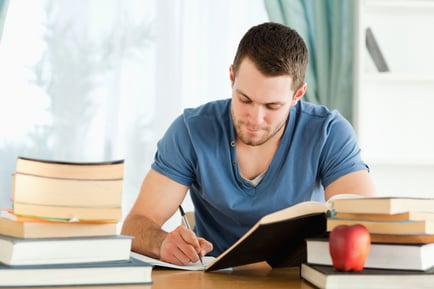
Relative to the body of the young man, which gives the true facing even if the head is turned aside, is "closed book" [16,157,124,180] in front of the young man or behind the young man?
in front

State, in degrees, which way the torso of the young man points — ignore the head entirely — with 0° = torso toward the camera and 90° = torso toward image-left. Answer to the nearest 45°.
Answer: approximately 0°

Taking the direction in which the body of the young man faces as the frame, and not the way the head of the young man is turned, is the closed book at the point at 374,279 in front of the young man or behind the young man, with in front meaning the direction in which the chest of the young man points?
in front

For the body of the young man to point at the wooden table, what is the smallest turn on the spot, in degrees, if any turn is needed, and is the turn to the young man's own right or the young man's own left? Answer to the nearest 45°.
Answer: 0° — they already face it

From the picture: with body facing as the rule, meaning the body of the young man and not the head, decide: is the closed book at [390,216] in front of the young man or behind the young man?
in front

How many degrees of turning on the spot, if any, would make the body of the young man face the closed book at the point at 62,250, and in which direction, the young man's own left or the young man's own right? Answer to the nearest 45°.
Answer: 0° — they already face it

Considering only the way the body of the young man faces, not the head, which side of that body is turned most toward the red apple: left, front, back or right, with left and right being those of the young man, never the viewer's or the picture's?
front
